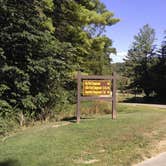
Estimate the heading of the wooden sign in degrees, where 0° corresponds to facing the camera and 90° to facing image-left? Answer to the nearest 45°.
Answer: approximately 0°
